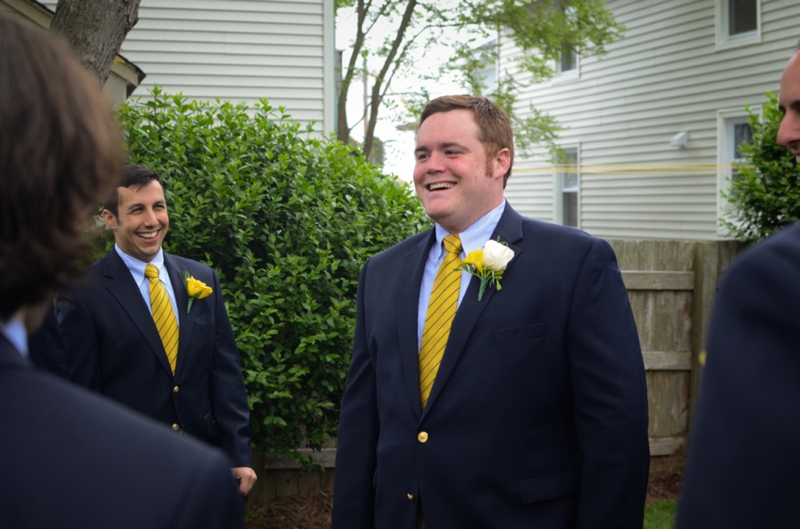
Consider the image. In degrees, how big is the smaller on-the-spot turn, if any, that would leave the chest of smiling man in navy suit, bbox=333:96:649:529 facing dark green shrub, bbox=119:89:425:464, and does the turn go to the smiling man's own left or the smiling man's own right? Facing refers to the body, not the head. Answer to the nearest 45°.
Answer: approximately 90° to the smiling man's own right

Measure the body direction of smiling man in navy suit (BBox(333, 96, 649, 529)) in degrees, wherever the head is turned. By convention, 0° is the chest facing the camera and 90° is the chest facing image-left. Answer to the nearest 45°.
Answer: approximately 45°

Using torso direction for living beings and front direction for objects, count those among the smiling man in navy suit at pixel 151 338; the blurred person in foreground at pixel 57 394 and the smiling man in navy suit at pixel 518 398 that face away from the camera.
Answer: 1

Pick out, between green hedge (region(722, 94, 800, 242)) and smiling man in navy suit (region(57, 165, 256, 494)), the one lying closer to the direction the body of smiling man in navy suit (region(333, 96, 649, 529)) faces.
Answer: the smiling man in navy suit

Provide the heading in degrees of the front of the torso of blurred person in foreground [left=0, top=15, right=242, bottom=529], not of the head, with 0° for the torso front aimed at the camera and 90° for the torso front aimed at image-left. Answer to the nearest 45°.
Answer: approximately 180°

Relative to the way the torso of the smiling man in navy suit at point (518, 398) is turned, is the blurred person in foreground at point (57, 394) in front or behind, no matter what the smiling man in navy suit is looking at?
in front

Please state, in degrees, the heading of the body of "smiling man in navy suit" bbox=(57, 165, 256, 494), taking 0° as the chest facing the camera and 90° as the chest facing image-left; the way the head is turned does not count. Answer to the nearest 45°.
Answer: approximately 315°

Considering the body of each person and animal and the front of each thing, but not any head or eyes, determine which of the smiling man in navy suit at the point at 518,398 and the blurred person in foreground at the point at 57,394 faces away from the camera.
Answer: the blurred person in foreground

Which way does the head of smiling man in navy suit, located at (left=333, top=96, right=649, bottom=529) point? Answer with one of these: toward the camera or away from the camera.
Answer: toward the camera

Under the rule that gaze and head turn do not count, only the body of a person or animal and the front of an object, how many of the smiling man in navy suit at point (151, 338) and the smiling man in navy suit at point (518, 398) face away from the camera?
0

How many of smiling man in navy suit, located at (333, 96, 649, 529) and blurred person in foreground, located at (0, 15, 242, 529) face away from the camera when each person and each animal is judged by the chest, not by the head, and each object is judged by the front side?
1

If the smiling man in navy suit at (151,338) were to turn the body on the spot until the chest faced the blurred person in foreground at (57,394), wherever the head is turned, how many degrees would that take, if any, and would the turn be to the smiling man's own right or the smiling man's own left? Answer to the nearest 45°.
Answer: approximately 45° to the smiling man's own right

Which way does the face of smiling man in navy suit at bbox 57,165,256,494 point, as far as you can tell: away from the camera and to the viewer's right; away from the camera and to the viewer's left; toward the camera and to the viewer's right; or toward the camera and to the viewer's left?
toward the camera and to the viewer's right

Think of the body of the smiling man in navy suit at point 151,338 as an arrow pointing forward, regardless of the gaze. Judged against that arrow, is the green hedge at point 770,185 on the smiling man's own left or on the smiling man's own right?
on the smiling man's own left

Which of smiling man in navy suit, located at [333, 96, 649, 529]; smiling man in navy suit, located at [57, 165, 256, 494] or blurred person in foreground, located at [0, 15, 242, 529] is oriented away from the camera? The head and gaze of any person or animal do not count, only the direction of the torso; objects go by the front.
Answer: the blurred person in foreground

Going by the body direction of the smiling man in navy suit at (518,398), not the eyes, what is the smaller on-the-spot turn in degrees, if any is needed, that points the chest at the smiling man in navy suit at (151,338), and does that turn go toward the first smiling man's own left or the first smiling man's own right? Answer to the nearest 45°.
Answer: approximately 90° to the first smiling man's own right
